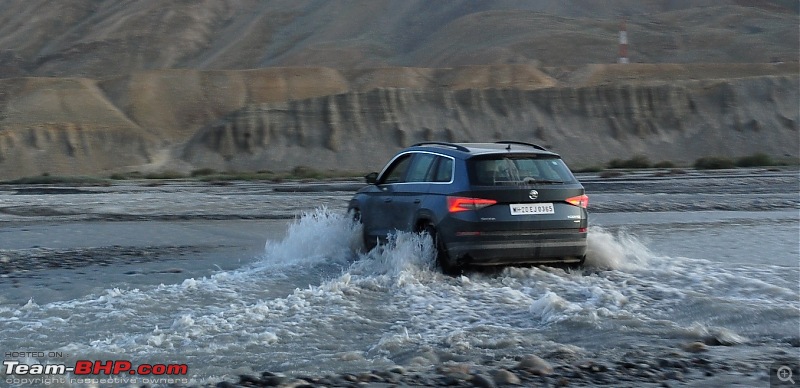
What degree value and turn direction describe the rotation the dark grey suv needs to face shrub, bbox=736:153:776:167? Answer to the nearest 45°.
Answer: approximately 45° to its right

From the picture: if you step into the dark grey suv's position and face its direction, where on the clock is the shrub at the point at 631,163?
The shrub is roughly at 2 o'clock from the dark grey suv.

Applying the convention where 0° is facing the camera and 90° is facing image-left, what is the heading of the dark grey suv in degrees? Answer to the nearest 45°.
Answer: approximately 135°

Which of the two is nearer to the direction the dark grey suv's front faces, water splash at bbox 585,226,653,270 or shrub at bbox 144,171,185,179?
the shrub

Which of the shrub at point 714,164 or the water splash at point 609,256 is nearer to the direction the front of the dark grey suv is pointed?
the shrub

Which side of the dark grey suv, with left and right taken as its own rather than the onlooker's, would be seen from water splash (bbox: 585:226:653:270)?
right

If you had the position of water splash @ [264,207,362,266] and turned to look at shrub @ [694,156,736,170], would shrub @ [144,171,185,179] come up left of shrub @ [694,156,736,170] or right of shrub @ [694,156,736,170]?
left
